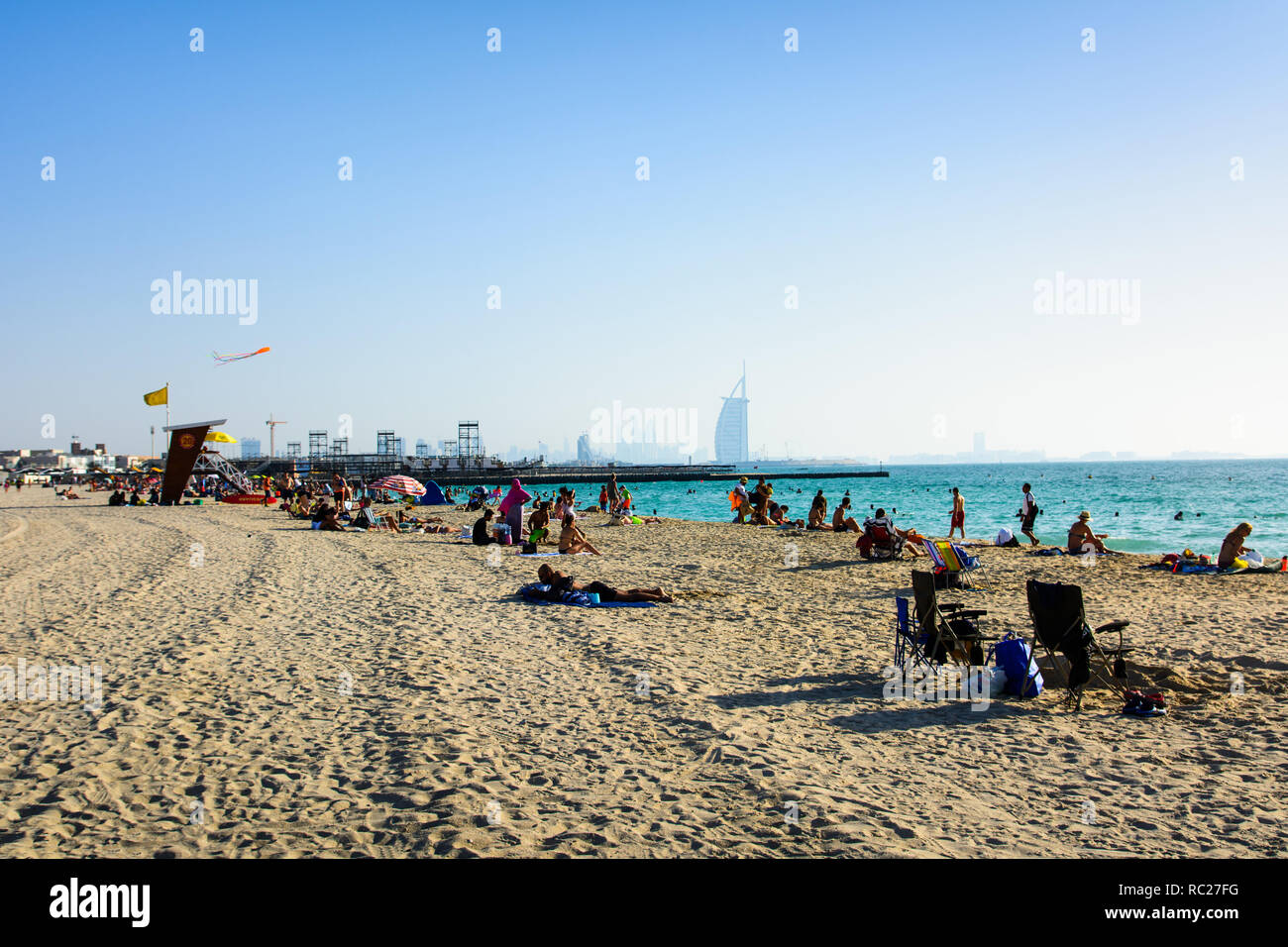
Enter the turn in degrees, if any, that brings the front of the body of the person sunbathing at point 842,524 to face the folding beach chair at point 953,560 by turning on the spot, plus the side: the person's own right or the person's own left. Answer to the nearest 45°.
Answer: approximately 90° to the person's own right

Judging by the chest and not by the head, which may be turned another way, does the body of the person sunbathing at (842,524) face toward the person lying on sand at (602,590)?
no

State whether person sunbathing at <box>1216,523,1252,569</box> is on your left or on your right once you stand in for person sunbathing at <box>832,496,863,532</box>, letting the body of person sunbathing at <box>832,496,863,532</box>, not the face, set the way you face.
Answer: on your right

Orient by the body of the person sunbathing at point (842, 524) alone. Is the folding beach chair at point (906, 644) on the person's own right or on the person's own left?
on the person's own right

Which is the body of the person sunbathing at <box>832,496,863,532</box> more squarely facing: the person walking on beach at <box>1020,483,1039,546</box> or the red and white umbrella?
the person walking on beach

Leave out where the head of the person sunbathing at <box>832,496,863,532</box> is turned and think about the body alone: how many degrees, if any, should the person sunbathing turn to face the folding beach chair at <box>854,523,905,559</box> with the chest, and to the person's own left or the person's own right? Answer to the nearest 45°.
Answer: approximately 90° to the person's own right

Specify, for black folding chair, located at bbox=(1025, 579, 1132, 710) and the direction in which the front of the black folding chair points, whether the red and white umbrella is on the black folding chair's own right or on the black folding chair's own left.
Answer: on the black folding chair's own left

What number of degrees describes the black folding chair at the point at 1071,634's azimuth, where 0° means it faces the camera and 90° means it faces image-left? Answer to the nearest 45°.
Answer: approximately 225°

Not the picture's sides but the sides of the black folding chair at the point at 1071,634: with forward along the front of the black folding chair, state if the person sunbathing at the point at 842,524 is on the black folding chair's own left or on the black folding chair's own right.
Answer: on the black folding chair's own left

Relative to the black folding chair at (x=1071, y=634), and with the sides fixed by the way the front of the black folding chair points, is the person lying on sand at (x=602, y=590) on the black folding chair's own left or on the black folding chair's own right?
on the black folding chair's own left
